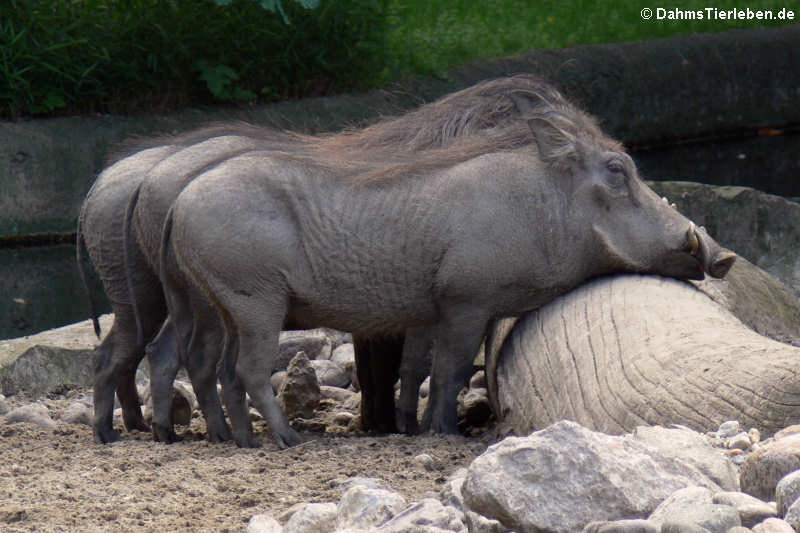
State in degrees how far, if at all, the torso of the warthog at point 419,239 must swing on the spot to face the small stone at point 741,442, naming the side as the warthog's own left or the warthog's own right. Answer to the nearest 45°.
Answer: approximately 45° to the warthog's own right

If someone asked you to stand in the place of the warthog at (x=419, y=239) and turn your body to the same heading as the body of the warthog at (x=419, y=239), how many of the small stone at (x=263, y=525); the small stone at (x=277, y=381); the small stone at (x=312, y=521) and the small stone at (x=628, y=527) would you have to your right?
3

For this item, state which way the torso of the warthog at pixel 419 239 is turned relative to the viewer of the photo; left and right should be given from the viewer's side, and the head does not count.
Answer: facing to the right of the viewer

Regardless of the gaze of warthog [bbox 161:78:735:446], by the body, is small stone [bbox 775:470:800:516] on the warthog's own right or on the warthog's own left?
on the warthog's own right

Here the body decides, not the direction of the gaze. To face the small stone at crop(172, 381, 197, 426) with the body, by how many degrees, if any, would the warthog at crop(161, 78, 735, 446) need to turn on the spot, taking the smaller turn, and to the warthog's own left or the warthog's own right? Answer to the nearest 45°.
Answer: approximately 180°

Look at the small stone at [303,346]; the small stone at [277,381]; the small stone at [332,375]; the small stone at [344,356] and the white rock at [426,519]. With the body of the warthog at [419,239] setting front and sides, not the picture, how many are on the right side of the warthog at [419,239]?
1

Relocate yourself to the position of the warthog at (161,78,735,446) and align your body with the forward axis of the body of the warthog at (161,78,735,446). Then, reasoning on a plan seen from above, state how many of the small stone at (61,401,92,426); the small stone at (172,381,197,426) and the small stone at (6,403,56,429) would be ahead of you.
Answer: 0

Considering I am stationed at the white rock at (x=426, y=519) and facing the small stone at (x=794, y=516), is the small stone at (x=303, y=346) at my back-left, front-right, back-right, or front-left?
back-left

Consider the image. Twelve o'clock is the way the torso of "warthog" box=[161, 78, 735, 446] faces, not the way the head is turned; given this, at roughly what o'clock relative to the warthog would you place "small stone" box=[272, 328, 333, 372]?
The small stone is roughly at 8 o'clock from the warthog.

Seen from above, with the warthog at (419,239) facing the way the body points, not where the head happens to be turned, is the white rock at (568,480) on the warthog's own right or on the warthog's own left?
on the warthog's own right

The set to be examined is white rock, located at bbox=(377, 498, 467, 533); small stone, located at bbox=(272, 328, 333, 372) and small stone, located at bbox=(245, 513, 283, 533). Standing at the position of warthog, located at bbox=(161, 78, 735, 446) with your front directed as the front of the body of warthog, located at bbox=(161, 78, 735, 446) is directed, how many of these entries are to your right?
2

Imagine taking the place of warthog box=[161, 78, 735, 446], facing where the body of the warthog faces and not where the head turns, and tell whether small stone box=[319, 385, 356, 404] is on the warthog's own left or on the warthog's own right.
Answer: on the warthog's own left

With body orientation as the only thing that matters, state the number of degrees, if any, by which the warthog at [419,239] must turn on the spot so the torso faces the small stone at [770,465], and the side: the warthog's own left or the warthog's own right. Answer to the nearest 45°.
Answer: approximately 45° to the warthog's own right

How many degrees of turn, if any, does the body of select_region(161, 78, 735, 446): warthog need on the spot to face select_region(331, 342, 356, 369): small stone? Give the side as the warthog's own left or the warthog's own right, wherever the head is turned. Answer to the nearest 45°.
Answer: approximately 90° to the warthog's own left

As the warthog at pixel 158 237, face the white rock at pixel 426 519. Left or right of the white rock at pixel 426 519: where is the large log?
left

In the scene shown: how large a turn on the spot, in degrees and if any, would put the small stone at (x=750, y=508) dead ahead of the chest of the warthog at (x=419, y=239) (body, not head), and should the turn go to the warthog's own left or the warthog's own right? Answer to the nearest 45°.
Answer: approximately 90° to the warthog's own right

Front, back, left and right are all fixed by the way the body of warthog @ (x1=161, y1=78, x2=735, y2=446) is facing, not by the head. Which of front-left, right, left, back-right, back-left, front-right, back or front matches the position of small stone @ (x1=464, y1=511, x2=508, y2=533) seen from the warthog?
right

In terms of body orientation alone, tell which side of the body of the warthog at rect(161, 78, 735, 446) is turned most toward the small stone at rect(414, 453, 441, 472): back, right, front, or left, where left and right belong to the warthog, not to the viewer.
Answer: right
